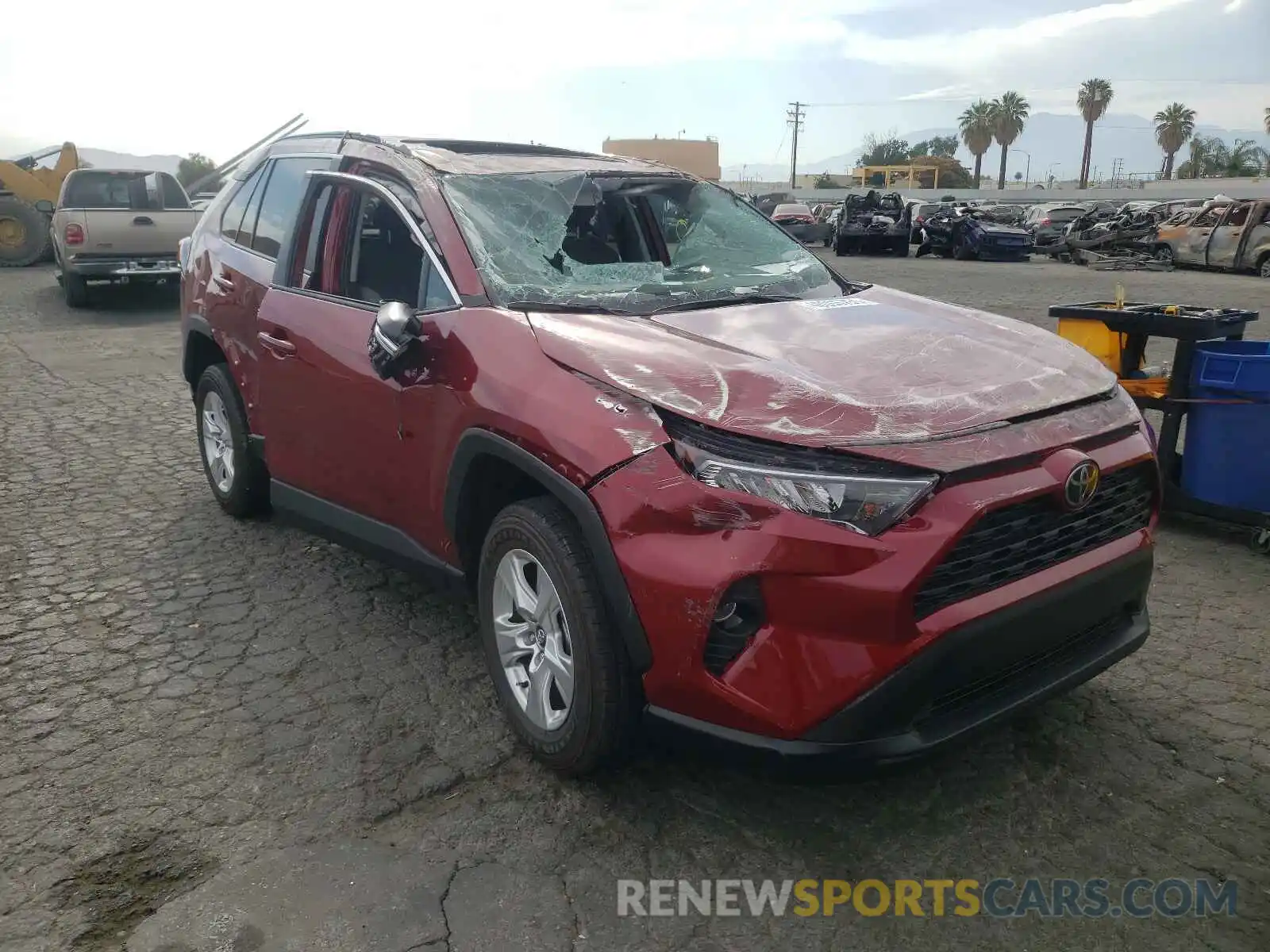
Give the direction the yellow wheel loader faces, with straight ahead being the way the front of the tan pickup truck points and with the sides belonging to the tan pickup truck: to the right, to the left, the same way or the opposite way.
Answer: to the right

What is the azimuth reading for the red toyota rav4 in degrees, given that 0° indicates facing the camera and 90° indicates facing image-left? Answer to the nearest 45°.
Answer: approximately 315°

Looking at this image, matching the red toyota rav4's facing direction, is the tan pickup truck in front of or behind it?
behind

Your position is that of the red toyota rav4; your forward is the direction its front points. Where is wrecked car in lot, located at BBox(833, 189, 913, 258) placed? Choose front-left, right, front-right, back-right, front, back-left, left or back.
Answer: back-left

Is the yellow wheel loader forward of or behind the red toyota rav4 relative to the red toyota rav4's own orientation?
behind

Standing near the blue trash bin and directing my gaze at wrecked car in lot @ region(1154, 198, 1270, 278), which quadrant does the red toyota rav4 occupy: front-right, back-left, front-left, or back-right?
back-left

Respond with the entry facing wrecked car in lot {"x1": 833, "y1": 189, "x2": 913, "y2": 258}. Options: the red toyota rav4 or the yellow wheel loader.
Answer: the yellow wheel loader

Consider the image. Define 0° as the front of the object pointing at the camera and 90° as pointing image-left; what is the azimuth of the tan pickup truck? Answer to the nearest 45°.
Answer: approximately 180°

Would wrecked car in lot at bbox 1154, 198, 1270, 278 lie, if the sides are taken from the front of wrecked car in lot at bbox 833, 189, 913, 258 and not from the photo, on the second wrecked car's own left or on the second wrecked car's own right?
on the second wrecked car's own left

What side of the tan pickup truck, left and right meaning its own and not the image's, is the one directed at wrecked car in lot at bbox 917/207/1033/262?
right

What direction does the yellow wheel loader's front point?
to the viewer's right
